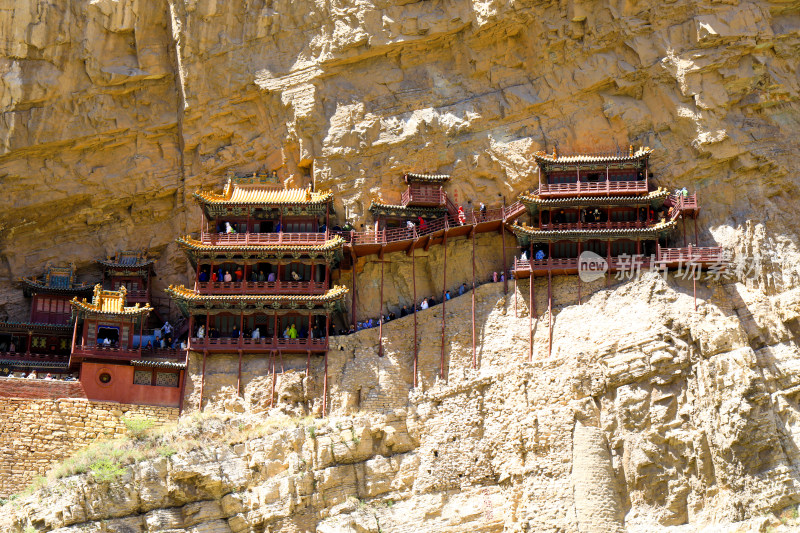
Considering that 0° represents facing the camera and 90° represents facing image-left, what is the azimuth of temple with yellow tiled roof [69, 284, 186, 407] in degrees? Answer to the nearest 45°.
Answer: approximately 0°

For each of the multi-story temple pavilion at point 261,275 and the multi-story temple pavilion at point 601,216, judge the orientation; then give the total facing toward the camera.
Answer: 2

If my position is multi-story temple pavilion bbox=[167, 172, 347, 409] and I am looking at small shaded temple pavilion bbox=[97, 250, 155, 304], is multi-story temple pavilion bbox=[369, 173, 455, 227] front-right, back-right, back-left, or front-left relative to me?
back-right

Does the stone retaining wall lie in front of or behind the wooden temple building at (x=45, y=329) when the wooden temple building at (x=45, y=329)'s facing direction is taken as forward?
in front

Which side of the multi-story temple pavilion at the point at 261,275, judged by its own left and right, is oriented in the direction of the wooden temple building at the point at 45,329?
right

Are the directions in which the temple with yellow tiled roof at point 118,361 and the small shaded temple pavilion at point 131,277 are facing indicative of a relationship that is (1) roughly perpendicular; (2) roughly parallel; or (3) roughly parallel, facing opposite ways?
roughly parallel

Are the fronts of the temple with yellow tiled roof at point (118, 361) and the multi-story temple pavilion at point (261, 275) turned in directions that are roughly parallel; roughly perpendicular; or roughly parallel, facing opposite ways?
roughly parallel

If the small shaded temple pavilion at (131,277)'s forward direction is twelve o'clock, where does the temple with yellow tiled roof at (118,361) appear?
The temple with yellow tiled roof is roughly at 12 o'clock from the small shaded temple pavilion.

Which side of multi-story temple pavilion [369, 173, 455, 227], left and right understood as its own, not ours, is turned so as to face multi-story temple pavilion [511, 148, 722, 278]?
left

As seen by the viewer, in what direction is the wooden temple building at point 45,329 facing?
toward the camera

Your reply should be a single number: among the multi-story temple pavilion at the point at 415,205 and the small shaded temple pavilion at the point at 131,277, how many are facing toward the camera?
2

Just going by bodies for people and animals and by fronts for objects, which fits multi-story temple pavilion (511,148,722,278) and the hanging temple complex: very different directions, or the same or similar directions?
same or similar directions

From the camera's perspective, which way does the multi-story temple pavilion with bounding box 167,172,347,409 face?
toward the camera

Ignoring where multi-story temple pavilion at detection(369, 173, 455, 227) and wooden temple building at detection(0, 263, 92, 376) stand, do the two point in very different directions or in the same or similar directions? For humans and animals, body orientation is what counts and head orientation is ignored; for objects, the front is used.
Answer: same or similar directions

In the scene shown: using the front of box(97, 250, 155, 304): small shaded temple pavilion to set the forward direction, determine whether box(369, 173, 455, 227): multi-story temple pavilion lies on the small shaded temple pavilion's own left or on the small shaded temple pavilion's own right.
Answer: on the small shaded temple pavilion's own left
